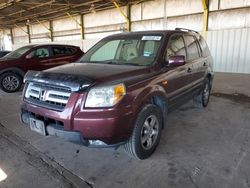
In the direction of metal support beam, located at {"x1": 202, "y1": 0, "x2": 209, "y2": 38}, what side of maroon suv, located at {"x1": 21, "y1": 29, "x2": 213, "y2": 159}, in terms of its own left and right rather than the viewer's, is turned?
back

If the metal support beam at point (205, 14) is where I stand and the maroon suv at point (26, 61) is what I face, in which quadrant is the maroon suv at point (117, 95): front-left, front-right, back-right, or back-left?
front-left

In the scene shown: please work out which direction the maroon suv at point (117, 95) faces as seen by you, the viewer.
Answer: facing the viewer and to the left of the viewer

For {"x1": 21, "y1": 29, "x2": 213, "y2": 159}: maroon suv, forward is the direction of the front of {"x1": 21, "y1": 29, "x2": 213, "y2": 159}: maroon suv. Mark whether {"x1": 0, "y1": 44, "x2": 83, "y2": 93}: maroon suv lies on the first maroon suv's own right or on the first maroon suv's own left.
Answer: on the first maroon suv's own right

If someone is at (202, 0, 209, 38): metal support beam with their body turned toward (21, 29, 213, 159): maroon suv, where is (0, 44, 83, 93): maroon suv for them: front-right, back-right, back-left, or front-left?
front-right

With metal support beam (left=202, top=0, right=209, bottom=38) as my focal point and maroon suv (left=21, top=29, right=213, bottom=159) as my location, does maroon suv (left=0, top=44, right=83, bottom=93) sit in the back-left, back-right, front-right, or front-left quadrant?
front-left
